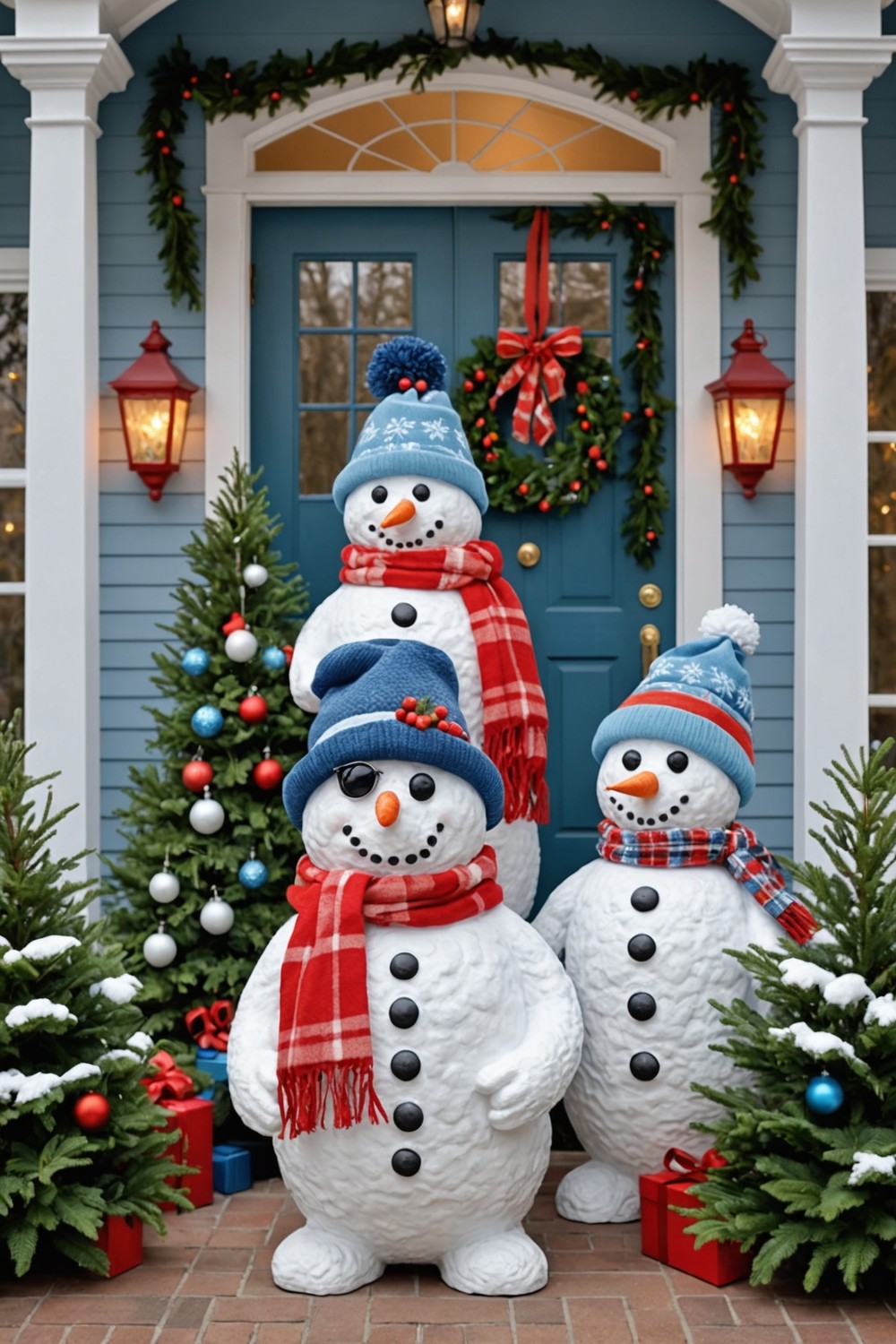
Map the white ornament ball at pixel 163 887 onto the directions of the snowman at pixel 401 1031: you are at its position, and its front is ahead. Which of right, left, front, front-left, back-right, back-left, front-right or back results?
back-right

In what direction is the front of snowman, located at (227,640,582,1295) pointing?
toward the camera

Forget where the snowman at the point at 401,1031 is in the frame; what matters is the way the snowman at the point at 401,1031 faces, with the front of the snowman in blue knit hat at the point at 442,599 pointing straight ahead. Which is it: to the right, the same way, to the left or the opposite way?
the same way

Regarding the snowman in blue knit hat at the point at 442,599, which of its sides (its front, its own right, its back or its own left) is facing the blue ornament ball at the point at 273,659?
right

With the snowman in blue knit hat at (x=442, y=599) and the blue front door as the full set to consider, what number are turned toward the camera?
2

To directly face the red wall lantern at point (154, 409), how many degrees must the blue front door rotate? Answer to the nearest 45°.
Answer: approximately 90° to its right

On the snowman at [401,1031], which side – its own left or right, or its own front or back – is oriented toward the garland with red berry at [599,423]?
back

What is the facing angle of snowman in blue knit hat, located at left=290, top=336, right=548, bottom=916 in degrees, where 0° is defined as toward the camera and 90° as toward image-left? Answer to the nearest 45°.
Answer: approximately 0°

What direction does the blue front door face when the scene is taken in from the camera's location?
facing the viewer
